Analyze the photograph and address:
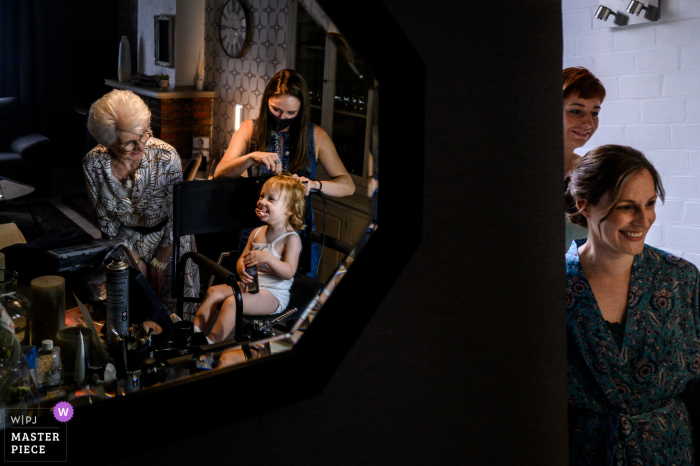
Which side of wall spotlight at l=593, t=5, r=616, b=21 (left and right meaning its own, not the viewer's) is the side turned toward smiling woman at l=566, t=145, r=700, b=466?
left

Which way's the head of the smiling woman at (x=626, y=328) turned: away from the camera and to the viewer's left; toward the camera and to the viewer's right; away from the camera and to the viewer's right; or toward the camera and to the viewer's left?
toward the camera and to the viewer's right

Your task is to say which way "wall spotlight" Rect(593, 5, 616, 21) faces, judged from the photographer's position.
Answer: facing to the left of the viewer
